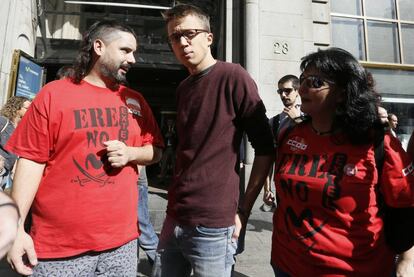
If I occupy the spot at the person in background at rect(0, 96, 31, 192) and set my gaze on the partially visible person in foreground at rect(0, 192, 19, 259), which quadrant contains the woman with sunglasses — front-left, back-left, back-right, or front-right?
front-left

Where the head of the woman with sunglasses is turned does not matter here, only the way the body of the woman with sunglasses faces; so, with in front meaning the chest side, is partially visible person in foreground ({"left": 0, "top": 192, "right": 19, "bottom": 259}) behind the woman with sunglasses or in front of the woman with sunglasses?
in front

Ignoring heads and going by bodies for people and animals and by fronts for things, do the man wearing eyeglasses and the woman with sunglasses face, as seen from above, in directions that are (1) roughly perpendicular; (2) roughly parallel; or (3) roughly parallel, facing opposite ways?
roughly parallel

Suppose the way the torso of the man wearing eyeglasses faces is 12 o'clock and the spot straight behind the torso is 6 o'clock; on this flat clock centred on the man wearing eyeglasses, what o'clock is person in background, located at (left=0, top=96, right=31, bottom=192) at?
The person in background is roughly at 3 o'clock from the man wearing eyeglasses.

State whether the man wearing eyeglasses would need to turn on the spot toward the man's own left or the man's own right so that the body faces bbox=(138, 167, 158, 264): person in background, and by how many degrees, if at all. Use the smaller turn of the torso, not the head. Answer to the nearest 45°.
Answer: approximately 135° to the man's own right

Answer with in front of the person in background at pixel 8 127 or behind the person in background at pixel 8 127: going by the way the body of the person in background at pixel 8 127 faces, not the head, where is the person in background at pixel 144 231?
in front

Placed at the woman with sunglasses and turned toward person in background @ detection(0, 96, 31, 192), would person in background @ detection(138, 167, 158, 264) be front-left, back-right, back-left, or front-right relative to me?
front-right

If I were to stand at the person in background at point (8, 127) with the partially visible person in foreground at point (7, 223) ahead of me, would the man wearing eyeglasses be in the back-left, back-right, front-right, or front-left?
front-left

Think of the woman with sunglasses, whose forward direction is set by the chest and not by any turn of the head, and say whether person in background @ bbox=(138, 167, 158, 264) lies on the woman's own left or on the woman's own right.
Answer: on the woman's own right

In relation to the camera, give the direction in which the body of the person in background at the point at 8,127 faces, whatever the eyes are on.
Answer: to the viewer's right

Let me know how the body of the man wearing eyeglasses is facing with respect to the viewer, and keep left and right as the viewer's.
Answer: facing the viewer and to the left of the viewer
